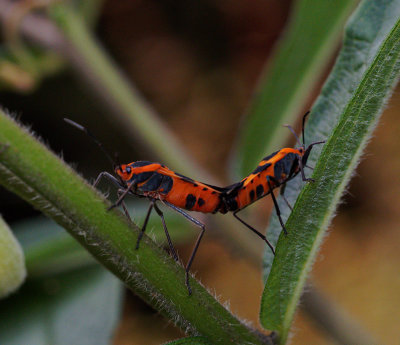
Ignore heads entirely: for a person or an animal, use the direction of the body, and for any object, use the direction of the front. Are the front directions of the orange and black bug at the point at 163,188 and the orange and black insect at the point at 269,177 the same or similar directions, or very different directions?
very different directions

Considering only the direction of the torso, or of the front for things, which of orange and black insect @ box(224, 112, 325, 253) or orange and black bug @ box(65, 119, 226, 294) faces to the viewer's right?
the orange and black insect

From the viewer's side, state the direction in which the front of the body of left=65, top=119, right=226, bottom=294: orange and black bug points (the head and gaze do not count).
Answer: to the viewer's left

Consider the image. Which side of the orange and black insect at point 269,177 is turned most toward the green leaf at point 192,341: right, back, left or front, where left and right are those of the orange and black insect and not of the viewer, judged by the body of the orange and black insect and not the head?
back

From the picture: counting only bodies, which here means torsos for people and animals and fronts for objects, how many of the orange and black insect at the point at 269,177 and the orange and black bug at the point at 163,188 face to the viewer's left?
1

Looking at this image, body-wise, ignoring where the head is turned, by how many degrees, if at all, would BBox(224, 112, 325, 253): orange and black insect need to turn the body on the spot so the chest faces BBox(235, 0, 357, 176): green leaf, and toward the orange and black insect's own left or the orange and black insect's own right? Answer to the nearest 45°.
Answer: approximately 90° to the orange and black insect's own left

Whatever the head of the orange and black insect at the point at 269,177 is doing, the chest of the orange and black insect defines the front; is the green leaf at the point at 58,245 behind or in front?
behind

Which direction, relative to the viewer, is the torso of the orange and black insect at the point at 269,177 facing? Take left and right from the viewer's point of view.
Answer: facing to the right of the viewer
